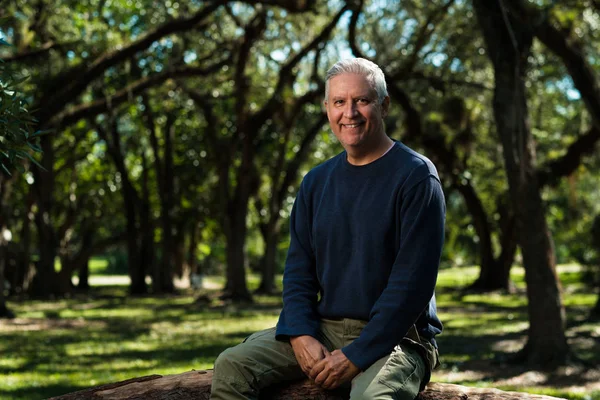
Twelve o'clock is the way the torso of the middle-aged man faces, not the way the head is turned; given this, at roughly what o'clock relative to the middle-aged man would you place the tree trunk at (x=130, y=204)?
The tree trunk is roughly at 4 o'clock from the middle-aged man.

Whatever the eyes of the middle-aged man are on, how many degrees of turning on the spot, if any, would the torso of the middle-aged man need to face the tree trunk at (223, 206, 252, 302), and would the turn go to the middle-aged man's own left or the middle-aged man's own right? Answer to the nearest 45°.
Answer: approximately 135° to the middle-aged man's own right

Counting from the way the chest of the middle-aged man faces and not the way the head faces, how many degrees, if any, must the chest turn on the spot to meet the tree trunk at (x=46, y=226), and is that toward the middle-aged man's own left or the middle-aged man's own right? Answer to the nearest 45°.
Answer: approximately 90° to the middle-aged man's own right

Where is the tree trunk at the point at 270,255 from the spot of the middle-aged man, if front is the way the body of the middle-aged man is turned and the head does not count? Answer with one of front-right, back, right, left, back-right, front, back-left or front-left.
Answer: back-right

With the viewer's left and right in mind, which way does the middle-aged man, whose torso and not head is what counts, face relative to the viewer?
facing the viewer and to the left of the viewer
